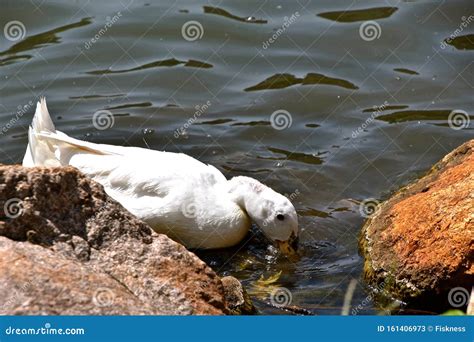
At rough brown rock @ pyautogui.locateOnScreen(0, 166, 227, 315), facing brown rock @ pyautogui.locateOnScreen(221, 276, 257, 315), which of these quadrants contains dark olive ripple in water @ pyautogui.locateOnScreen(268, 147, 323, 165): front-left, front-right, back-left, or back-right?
front-left

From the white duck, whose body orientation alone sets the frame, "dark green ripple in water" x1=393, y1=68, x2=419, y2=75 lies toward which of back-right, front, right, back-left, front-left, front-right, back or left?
front-left

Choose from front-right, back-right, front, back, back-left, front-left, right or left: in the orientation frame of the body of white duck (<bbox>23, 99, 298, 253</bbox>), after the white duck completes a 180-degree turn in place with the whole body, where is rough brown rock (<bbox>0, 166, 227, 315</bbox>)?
left

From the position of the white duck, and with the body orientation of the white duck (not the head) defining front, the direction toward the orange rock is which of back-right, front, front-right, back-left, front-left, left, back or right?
front-right

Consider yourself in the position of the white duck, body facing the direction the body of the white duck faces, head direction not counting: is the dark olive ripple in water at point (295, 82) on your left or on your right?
on your left

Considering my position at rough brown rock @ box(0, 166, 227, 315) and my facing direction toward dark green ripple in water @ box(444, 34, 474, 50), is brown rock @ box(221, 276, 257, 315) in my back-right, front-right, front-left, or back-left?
front-right

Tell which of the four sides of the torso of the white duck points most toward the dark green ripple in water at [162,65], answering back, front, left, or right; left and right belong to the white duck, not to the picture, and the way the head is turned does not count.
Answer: left

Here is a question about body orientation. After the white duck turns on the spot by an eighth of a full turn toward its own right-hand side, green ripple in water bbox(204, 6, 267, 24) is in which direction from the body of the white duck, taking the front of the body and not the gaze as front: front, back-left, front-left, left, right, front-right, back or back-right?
back-left

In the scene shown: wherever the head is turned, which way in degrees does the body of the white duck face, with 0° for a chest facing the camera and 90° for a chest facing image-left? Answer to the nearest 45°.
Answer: approximately 270°

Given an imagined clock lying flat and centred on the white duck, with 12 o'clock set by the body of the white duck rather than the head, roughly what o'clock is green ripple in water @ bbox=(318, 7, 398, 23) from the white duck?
The green ripple in water is roughly at 10 o'clock from the white duck.

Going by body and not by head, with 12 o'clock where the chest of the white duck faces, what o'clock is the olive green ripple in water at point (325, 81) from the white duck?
The olive green ripple in water is roughly at 10 o'clock from the white duck.
